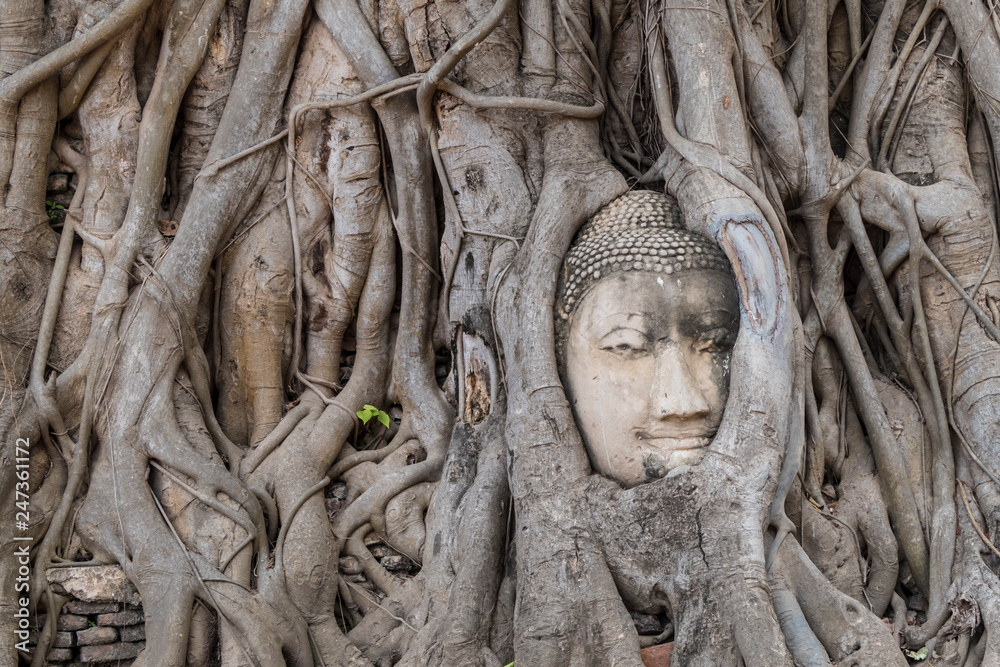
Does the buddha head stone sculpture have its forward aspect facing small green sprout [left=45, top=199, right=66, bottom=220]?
no

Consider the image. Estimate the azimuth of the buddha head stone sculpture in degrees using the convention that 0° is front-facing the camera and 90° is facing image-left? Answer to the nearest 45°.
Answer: approximately 315°

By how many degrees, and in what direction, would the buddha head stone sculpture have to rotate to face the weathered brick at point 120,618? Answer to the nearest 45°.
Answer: approximately 135° to its right

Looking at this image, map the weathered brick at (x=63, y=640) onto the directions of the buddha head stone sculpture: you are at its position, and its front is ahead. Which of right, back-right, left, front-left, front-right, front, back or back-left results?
back-right

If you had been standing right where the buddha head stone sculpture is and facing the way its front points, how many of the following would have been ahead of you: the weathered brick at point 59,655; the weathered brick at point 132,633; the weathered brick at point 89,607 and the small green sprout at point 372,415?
0

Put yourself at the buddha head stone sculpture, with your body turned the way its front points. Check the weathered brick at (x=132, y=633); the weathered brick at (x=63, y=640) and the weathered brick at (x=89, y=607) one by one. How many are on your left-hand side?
0

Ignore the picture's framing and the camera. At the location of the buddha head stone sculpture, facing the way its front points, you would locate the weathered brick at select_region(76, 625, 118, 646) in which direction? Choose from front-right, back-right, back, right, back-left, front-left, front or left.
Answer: back-right

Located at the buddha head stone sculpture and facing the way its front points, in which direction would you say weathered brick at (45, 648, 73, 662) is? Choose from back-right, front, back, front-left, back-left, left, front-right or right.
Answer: back-right

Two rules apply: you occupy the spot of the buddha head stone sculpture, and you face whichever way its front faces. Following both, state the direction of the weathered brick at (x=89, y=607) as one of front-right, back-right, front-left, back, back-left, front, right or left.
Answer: back-right

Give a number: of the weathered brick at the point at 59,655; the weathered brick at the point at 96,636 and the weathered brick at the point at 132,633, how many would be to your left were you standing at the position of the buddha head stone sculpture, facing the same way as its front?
0

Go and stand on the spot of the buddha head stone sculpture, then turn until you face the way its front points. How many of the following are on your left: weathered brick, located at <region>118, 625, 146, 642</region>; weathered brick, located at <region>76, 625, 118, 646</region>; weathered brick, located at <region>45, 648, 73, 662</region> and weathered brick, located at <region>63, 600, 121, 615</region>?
0

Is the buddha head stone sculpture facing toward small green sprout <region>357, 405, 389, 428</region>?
no
